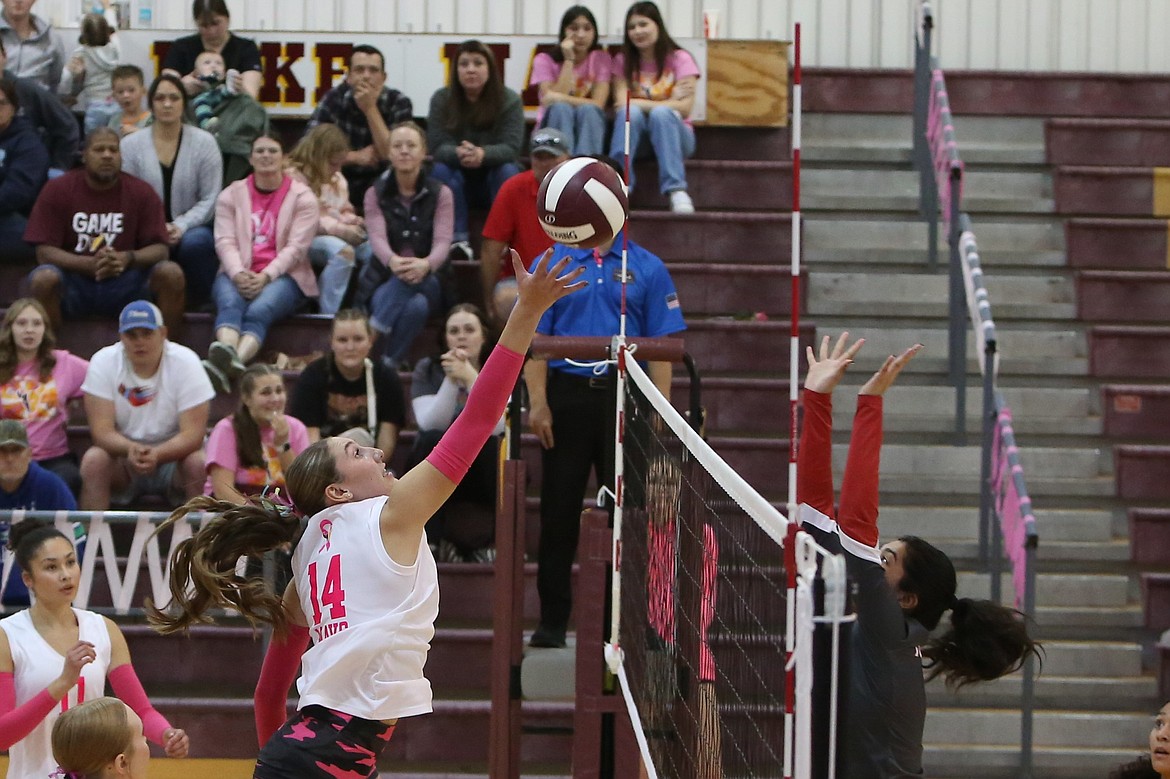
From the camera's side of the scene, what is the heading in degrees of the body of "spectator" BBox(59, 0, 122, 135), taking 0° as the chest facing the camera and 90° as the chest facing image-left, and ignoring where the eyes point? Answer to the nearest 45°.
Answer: approximately 180°

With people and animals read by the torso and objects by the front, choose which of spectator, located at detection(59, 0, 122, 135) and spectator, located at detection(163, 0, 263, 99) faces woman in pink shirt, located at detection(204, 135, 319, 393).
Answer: spectator, located at detection(163, 0, 263, 99)

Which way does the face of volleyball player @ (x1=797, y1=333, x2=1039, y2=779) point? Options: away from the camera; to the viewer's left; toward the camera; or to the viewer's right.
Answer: to the viewer's left

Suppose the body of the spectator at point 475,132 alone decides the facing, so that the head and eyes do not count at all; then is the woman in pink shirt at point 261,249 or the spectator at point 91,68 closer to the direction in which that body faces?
the woman in pink shirt

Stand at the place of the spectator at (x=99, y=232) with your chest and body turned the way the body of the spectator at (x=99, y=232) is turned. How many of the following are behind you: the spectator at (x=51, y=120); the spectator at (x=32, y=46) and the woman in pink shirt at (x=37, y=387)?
2

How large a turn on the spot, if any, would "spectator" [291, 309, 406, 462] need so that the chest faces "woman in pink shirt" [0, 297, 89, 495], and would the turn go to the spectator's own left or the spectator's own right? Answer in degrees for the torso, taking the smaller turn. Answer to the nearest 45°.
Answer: approximately 90° to the spectator's own right

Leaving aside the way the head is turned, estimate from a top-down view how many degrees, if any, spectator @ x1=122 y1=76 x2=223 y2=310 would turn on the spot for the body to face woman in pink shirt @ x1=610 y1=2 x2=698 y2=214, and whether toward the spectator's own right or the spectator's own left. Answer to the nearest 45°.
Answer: approximately 90° to the spectator's own left

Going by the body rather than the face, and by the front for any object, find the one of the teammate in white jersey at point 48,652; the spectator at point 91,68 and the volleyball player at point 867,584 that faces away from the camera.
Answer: the spectator

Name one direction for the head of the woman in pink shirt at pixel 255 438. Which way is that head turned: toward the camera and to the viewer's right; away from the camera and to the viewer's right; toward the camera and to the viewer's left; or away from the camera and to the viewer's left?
toward the camera and to the viewer's right

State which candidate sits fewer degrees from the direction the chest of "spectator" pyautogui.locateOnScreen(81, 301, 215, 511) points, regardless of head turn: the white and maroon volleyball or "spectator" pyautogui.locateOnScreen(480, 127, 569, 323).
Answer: the white and maroon volleyball
